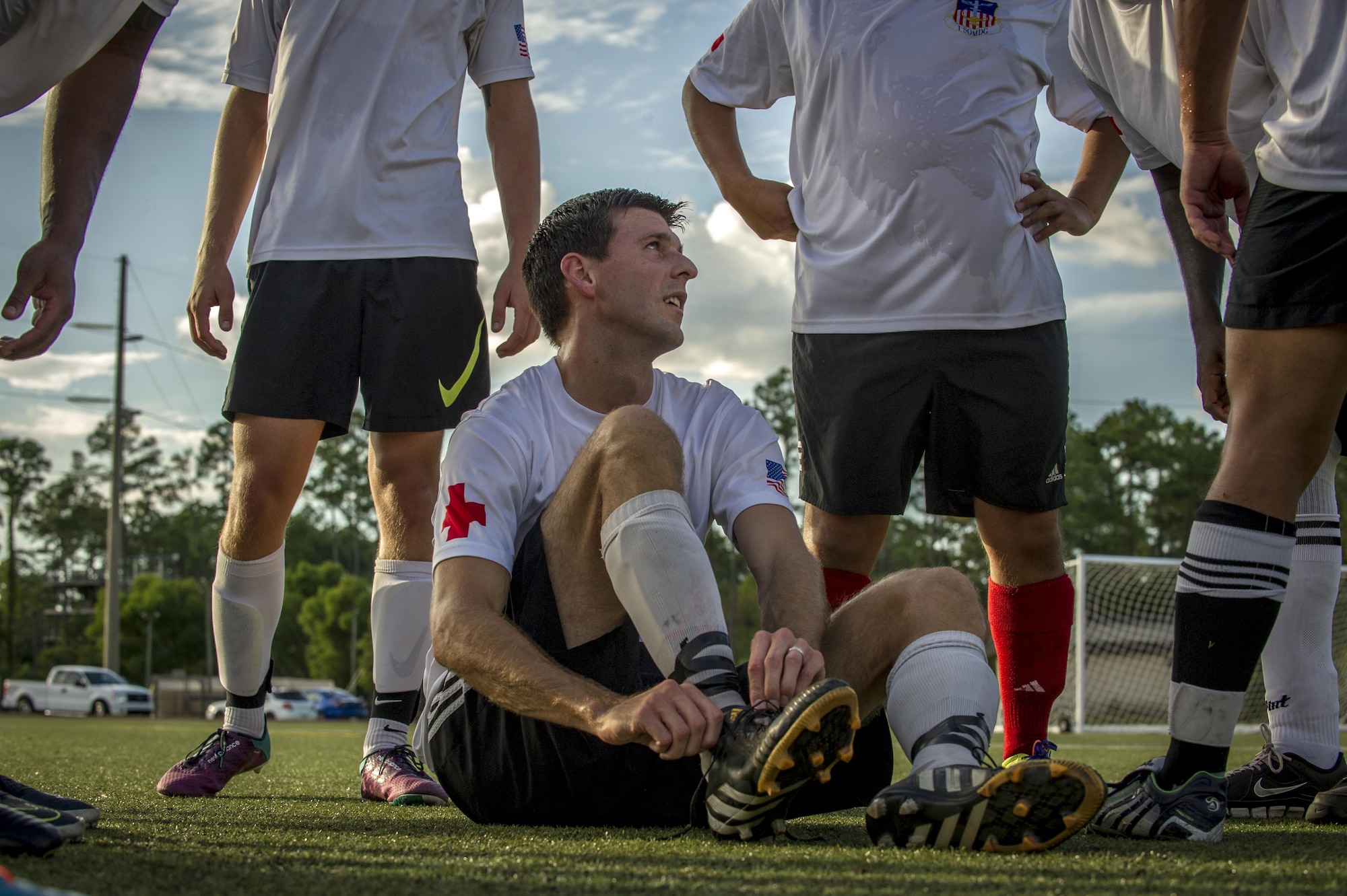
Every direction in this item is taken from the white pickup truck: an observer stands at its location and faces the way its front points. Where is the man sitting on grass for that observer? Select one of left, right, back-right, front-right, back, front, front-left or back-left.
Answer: front-right

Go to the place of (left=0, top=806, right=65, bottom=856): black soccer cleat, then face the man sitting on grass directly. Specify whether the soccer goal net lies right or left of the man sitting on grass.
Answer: left

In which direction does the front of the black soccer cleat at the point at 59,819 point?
to the viewer's right

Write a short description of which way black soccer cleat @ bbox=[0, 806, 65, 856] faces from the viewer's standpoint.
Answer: facing to the right of the viewer

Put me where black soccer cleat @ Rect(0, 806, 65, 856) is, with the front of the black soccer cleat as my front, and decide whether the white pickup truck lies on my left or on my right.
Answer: on my left

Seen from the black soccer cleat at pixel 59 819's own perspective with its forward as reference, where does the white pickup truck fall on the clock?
The white pickup truck is roughly at 9 o'clock from the black soccer cleat.

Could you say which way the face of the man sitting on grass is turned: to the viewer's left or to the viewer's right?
to the viewer's right

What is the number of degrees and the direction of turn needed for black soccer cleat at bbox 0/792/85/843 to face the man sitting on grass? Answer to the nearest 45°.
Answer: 0° — it already faces them

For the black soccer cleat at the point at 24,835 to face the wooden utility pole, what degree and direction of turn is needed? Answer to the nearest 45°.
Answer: approximately 90° to its left
